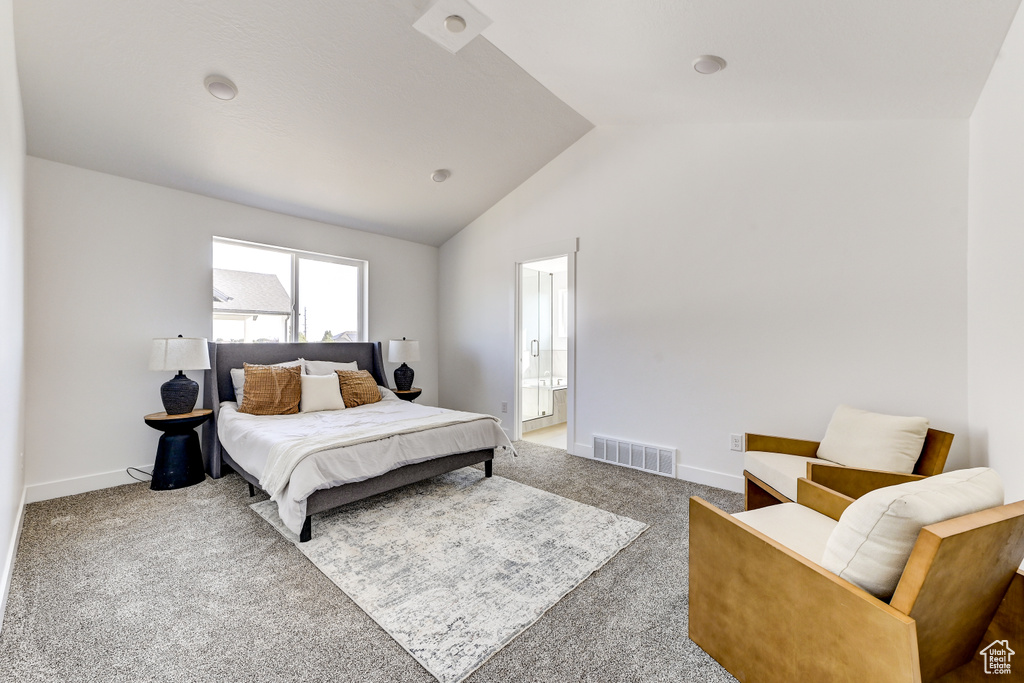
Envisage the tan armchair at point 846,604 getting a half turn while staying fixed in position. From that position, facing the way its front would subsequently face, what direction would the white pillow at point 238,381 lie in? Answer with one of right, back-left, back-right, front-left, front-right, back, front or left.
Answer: back-right

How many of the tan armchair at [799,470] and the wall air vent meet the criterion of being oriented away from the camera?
0

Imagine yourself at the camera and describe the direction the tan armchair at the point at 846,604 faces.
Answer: facing away from the viewer and to the left of the viewer

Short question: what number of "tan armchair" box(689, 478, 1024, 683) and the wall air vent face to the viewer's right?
0

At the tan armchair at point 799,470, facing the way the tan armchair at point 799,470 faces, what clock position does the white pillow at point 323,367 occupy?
The white pillow is roughly at 1 o'clock from the tan armchair.

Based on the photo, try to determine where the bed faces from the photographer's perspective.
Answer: facing the viewer and to the right of the viewer

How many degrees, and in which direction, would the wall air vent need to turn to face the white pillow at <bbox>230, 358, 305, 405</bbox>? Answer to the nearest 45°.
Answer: approximately 45° to its right

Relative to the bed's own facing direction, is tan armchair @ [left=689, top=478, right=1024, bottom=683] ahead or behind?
ahead

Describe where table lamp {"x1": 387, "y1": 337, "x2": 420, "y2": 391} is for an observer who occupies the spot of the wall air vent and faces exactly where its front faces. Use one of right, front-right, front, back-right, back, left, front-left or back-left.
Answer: front-right

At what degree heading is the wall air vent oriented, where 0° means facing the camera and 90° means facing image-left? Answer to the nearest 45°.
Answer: approximately 45°
